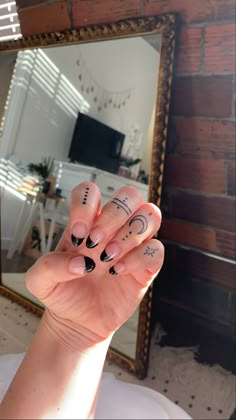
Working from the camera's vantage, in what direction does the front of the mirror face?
facing the viewer and to the left of the viewer
